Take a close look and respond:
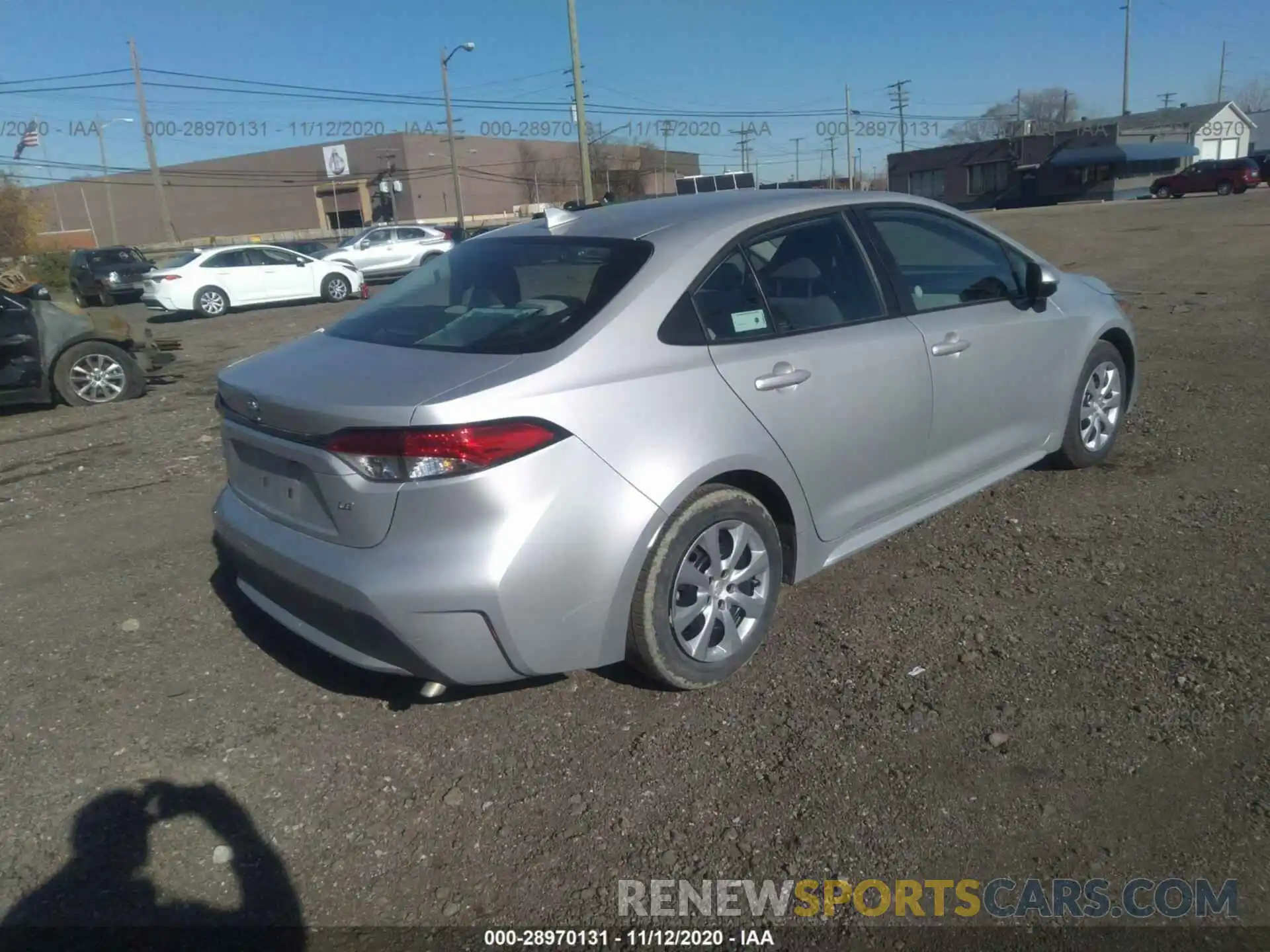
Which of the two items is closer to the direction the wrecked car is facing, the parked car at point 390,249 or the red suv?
the red suv

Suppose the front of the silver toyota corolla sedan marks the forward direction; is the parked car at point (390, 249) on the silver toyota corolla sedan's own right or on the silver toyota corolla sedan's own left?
on the silver toyota corolla sedan's own left

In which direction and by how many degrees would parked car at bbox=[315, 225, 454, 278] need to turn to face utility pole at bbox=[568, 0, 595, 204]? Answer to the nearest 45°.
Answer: approximately 180°

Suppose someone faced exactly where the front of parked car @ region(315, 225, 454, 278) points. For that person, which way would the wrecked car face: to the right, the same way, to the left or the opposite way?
the opposite way

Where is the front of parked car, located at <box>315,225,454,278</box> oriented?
to the viewer's left

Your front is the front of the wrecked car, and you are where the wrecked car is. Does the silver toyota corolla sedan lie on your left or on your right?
on your right

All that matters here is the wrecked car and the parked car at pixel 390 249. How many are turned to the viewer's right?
1

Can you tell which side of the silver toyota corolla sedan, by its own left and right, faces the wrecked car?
left

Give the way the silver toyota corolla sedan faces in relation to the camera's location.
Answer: facing away from the viewer and to the right of the viewer

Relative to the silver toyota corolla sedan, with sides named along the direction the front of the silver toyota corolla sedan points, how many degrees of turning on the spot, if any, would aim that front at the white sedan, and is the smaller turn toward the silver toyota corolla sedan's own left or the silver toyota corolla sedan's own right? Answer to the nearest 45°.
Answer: approximately 90° to the silver toyota corolla sedan's own left

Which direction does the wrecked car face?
to the viewer's right

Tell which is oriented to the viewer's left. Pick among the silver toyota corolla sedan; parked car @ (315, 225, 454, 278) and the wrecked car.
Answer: the parked car

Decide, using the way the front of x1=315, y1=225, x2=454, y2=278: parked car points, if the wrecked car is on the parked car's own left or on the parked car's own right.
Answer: on the parked car's own left

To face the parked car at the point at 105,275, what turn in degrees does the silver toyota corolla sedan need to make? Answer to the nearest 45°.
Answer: approximately 90° to its left
